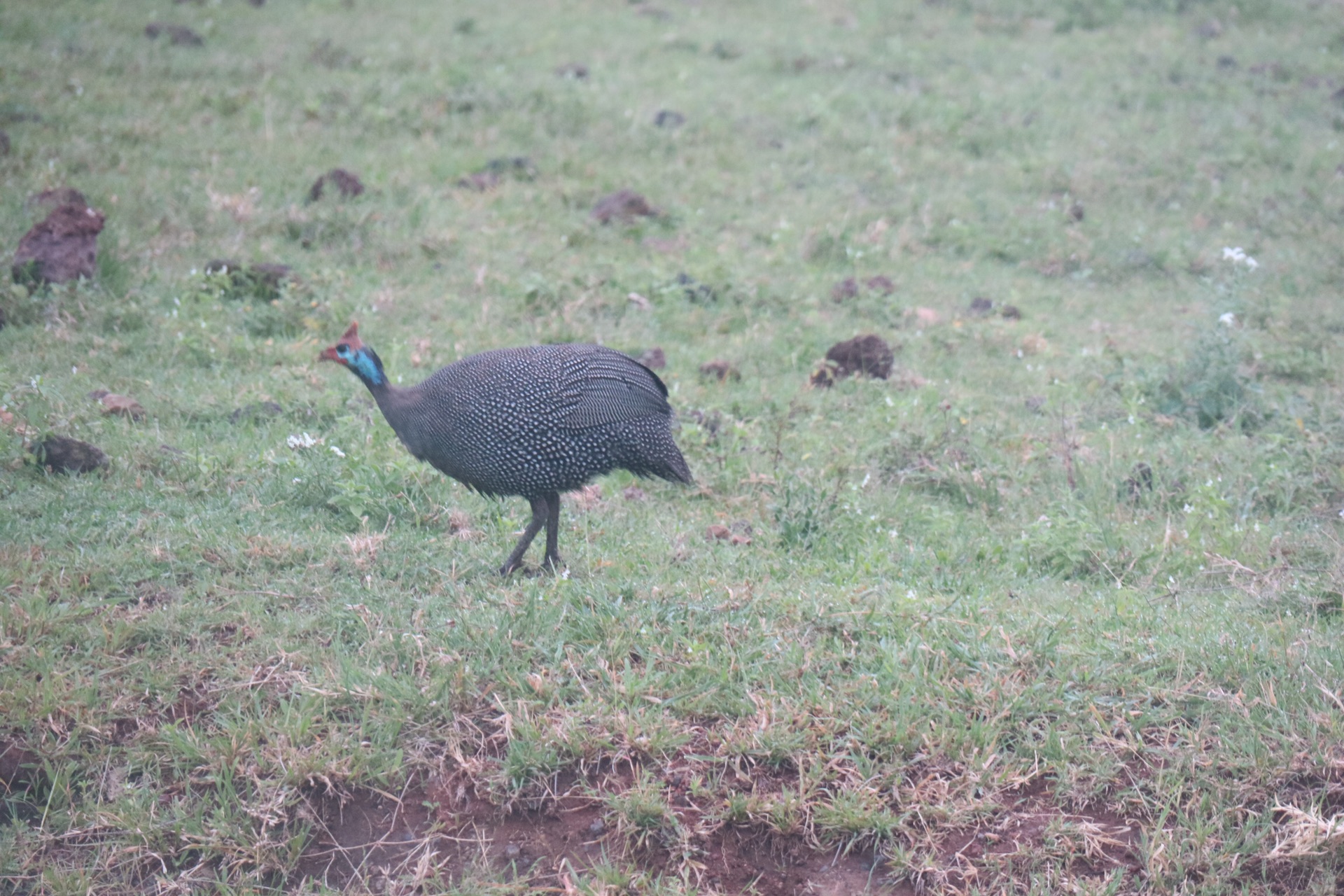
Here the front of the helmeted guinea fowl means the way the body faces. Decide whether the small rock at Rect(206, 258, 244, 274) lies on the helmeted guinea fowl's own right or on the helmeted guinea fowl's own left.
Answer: on the helmeted guinea fowl's own right

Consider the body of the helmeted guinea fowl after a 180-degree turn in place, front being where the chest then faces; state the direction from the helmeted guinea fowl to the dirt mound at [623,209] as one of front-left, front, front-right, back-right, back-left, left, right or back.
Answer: left

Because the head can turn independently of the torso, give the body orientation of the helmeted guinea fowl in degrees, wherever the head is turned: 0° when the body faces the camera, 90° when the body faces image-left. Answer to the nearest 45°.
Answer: approximately 90°

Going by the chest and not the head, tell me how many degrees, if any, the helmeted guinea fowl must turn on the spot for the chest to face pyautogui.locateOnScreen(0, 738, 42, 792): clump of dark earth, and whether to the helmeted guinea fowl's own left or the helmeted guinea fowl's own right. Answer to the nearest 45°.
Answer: approximately 45° to the helmeted guinea fowl's own left

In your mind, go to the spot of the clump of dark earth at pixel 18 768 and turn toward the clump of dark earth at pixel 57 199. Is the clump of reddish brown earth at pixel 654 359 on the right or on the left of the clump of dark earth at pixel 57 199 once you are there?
right

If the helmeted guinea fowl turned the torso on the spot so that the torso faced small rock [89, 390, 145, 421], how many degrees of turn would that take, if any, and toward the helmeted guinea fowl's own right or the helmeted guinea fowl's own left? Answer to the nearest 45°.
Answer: approximately 45° to the helmeted guinea fowl's own right

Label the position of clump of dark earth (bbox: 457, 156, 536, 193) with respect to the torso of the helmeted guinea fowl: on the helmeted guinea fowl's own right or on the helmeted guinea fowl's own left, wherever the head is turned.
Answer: on the helmeted guinea fowl's own right

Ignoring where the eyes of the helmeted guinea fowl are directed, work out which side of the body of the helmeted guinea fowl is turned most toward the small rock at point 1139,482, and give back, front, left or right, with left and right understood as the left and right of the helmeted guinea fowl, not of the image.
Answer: back

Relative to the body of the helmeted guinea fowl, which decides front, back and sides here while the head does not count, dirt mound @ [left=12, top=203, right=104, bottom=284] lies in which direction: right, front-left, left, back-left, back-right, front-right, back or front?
front-right

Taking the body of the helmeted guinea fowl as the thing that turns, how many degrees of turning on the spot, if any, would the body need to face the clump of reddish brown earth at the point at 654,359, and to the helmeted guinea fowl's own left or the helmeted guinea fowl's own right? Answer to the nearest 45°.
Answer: approximately 90° to the helmeted guinea fowl's own right
